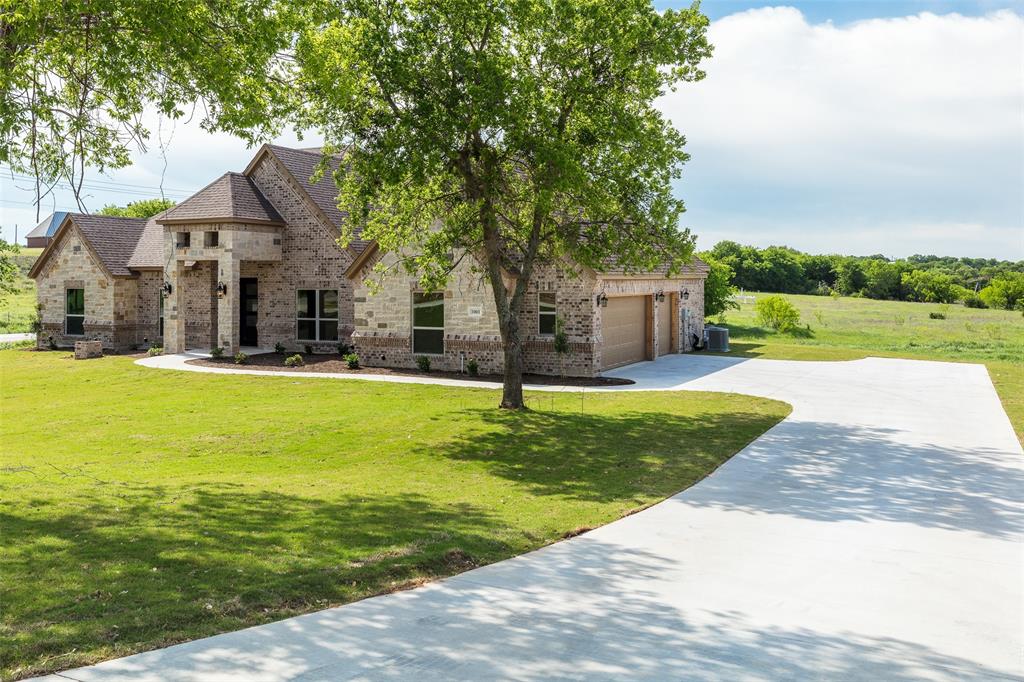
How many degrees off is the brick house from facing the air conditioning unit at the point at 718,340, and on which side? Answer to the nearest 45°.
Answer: approximately 135° to its left

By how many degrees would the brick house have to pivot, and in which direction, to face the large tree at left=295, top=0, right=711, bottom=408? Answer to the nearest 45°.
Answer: approximately 45° to its left

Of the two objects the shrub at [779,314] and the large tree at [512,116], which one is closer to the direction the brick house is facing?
the large tree
